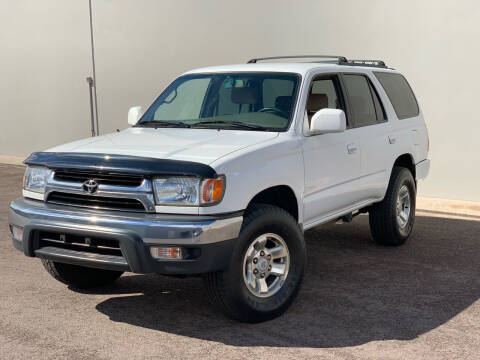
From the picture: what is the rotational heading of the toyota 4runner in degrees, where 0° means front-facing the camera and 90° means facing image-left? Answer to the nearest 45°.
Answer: approximately 45°
